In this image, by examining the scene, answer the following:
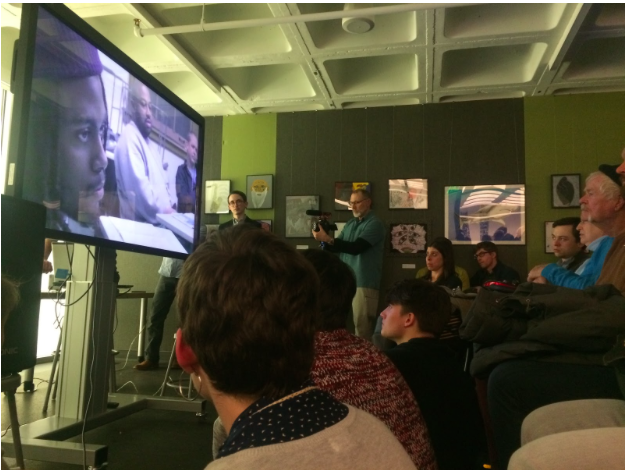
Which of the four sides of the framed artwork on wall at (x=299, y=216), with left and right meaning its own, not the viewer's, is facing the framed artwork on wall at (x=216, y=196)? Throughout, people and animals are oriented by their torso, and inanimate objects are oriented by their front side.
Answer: right

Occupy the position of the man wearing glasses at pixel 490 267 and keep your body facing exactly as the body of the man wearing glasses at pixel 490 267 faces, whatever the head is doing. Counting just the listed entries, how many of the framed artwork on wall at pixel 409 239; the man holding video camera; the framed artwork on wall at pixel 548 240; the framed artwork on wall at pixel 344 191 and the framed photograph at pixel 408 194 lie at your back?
1

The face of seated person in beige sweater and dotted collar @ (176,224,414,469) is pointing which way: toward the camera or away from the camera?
away from the camera

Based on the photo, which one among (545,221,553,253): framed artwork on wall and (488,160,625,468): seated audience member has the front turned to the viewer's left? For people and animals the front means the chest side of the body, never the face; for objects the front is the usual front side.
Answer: the seated audience member

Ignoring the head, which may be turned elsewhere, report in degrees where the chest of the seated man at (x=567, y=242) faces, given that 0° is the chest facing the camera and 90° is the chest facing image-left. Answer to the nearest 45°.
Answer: approximately 45°

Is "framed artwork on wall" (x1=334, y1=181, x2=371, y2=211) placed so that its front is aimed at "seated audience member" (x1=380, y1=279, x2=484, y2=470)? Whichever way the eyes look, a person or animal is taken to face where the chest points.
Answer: yes

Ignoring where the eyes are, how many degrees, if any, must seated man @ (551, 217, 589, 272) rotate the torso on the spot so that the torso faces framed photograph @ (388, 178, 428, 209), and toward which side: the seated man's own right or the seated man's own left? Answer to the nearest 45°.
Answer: approximately 90° to the seated man's own right

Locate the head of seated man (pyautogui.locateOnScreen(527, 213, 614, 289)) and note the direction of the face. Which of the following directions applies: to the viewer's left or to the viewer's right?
to the viewer's left

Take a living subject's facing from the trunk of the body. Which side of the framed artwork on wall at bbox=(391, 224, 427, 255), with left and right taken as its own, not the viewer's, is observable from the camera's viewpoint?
front

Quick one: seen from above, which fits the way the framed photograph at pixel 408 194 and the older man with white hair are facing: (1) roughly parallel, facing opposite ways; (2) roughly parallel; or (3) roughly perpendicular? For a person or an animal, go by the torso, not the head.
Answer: roughly perpendicular

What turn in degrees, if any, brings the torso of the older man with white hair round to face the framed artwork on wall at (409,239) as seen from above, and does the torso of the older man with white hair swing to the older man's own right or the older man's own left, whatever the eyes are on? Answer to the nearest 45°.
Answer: approximately 45° to the older man's own right

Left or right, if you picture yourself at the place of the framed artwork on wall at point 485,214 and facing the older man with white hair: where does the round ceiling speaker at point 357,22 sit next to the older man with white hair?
right

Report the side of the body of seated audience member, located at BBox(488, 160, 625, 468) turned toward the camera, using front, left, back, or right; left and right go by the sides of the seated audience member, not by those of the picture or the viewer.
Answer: left

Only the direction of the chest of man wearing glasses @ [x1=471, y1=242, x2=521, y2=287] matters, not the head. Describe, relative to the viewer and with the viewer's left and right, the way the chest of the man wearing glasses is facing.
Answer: facing the viewer and to the left of the viewer

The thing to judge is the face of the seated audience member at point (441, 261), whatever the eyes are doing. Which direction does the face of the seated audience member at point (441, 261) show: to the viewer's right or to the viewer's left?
to the viewer's left

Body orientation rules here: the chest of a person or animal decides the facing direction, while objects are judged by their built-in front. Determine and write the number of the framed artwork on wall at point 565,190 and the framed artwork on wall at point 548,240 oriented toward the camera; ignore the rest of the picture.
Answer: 2

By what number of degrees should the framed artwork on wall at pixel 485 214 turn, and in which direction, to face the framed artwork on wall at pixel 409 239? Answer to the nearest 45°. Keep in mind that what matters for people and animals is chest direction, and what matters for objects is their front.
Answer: approximately 90° to its right

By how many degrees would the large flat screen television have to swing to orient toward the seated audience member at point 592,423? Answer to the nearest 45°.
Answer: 0° — it already faces them
